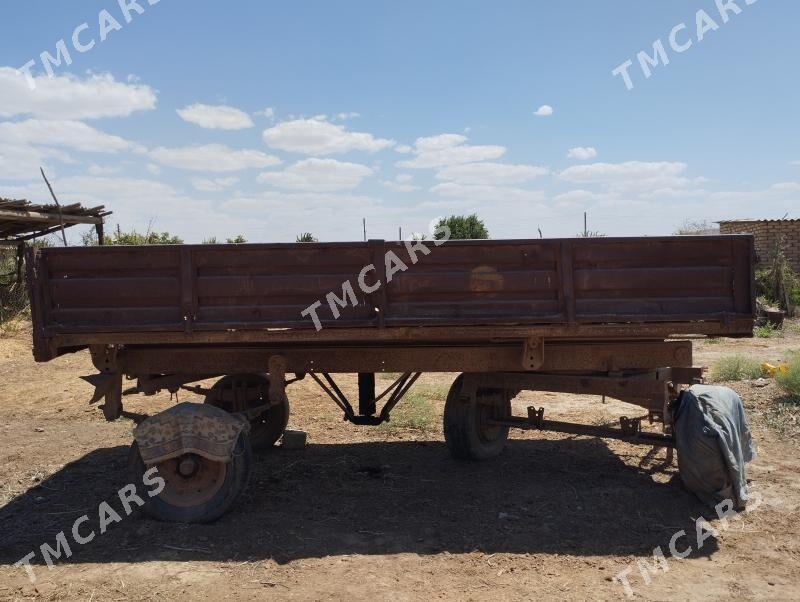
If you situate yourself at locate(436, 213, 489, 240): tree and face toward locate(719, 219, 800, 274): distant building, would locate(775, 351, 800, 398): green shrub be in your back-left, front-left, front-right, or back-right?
front-right

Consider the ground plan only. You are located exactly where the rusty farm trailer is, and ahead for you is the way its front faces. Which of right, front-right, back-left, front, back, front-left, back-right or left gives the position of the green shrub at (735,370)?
front-left

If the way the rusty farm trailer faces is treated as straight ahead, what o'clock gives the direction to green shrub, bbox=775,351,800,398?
The green shrub is roughly at 11 o'clock from the rusty farm trailer.

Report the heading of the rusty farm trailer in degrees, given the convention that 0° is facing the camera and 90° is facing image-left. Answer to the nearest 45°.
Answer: approximately 270°

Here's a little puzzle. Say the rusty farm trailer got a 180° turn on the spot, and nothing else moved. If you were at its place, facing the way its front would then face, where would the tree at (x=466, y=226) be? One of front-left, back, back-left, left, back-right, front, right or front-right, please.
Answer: right

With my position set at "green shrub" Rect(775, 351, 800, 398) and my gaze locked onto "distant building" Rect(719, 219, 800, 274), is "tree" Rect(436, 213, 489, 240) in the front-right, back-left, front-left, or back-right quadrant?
front-left
